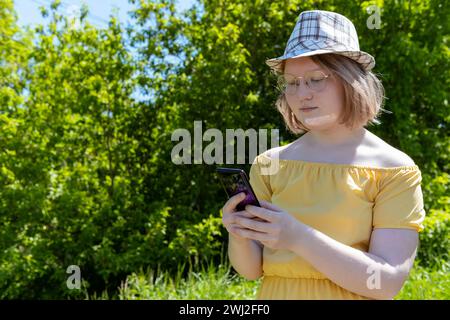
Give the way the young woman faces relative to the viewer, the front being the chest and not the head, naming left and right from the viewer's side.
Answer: facing the viewer and to the left of the viewer

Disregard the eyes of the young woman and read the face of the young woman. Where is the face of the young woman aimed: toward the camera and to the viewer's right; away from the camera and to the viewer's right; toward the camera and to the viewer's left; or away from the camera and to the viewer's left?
toward the camera and to the viewer's left
